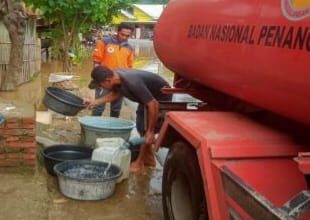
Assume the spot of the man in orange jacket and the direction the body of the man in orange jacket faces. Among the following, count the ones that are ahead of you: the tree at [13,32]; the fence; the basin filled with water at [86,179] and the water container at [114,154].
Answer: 2

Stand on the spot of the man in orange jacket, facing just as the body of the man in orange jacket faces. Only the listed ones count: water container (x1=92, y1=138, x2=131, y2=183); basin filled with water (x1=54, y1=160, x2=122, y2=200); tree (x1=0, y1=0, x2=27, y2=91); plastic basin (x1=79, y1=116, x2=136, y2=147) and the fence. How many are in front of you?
3

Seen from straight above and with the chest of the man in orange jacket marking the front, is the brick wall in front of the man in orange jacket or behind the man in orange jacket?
in front

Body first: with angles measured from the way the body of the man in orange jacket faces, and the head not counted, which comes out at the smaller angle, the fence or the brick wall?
the brick wall

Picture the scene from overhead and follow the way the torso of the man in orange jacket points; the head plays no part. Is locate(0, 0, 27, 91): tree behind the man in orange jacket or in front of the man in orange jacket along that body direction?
behind

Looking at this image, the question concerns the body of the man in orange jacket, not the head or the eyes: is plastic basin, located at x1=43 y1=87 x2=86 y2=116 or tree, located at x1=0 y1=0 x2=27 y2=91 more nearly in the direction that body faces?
the plastic basin

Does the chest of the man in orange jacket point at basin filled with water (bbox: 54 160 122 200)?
yes

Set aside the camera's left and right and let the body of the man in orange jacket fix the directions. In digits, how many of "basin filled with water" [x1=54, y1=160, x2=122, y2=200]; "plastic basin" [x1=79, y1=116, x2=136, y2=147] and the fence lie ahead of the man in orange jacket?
2

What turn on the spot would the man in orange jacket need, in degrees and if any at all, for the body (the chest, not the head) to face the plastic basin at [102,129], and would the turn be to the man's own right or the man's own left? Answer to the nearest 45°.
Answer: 0° — they already face it

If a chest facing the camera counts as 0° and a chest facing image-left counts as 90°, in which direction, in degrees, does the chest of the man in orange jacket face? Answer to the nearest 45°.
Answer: approximately 0°

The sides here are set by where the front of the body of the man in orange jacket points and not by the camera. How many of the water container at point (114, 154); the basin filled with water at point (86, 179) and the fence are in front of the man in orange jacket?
2

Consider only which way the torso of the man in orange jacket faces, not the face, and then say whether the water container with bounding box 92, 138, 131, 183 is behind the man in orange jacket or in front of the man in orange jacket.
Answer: in front
